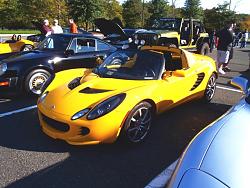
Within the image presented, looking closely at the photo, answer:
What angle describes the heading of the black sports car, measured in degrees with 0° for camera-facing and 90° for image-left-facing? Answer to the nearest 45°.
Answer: approximately 45°

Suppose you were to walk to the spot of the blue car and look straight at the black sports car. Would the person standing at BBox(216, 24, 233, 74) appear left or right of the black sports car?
right

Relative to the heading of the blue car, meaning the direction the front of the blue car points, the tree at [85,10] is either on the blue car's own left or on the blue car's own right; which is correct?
on the blue car's own right

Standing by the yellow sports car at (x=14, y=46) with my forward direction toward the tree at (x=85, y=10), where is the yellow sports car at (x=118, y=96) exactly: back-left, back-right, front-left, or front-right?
back-right

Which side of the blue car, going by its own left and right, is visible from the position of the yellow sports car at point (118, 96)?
right

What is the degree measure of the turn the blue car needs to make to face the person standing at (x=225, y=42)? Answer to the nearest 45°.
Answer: approximately 135° to its right

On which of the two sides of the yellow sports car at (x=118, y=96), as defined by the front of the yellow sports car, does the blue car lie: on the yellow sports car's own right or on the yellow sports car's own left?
on the yellow sports car's own left

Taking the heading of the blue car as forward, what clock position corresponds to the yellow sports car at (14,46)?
The yellow sports car is roughly at 3 o'clock from the blue car.
